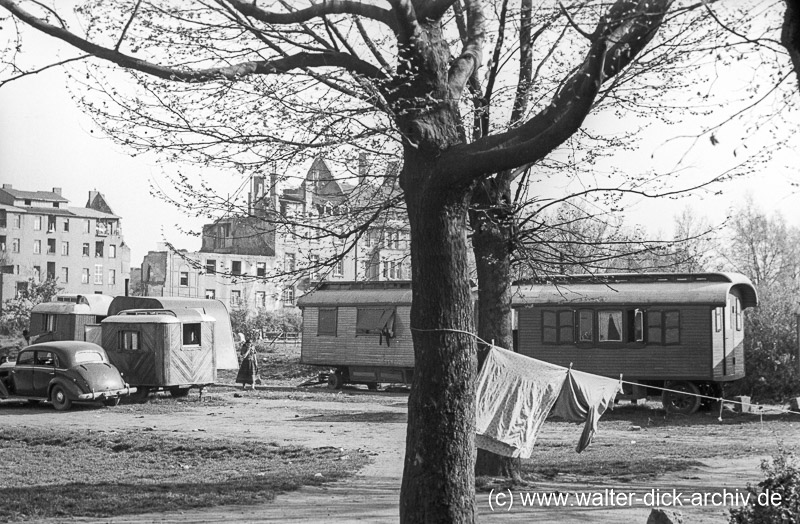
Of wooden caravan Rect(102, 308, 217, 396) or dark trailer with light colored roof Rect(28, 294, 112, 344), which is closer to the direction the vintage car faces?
the dark trailer with light colored roof

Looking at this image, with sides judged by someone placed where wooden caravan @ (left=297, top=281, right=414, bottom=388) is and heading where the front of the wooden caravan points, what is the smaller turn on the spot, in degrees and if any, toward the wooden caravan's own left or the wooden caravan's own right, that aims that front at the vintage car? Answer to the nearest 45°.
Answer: approximately 45° to the wooden caravan's own left

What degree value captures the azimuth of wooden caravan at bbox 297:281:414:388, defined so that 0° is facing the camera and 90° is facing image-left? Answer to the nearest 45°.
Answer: approximately 90°

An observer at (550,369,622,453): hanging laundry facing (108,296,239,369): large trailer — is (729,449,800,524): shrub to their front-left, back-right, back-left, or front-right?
back-left

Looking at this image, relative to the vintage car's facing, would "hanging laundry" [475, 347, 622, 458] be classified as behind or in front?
behind

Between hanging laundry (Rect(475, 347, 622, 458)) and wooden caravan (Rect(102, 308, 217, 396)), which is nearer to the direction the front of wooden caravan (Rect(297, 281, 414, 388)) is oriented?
the wooden caravan

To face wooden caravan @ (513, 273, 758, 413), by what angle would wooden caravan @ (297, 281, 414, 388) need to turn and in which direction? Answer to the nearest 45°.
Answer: approximately 135° to its left

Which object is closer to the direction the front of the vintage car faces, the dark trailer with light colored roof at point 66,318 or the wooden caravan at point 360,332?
the dark trailer with light colored roof

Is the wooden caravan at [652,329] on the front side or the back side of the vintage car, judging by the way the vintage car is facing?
on the back side

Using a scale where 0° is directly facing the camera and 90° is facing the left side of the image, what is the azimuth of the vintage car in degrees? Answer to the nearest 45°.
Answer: approximately 135°
